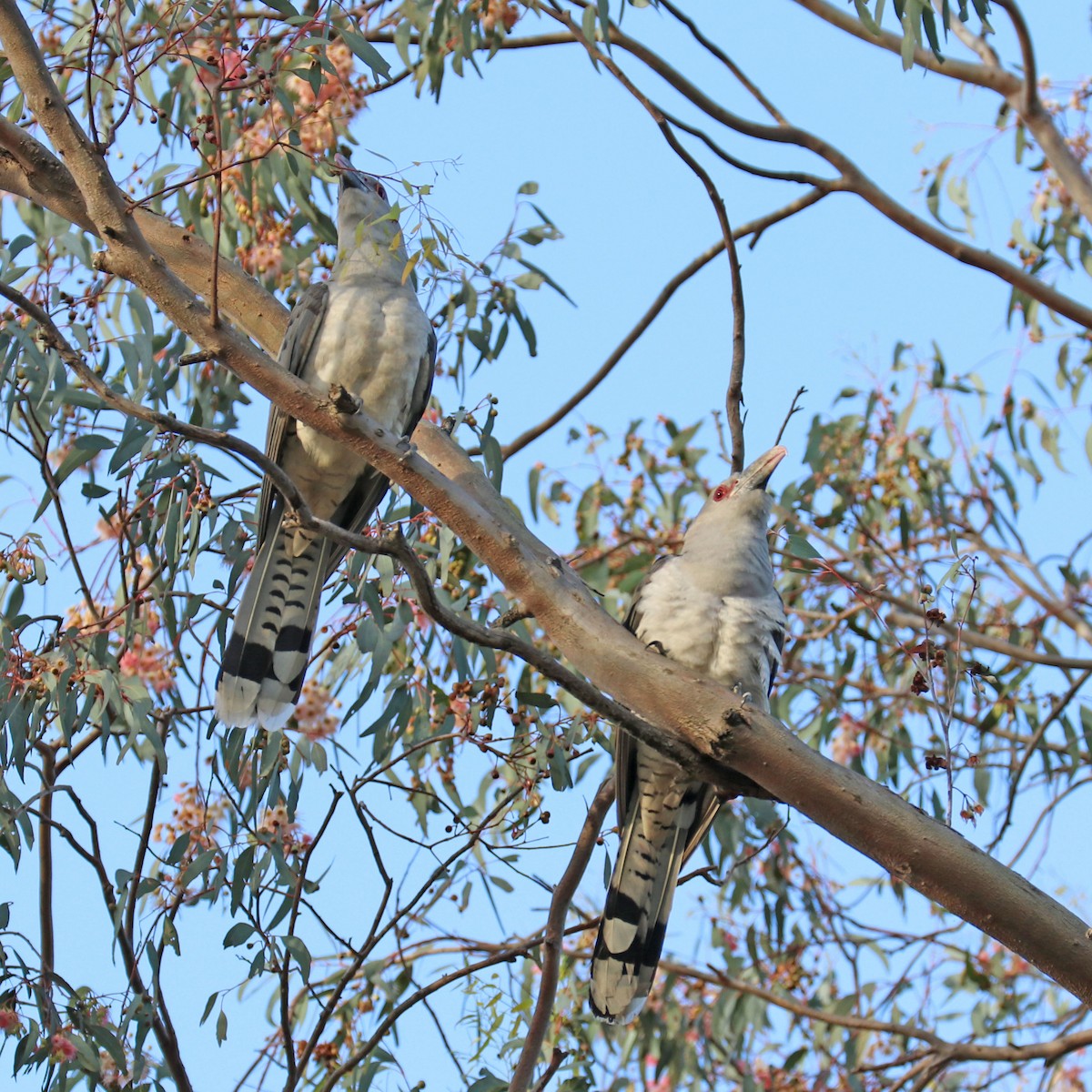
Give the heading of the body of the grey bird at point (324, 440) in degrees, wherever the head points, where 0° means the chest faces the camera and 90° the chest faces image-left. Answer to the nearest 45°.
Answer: approximately 0°

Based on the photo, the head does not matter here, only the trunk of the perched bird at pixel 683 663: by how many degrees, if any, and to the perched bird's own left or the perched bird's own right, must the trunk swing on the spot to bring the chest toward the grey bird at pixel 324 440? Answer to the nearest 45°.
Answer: approximately 135° to the perched bird's own right

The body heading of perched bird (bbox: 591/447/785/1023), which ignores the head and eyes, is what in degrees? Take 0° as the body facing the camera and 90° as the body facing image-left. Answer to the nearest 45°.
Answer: approximately 315°
